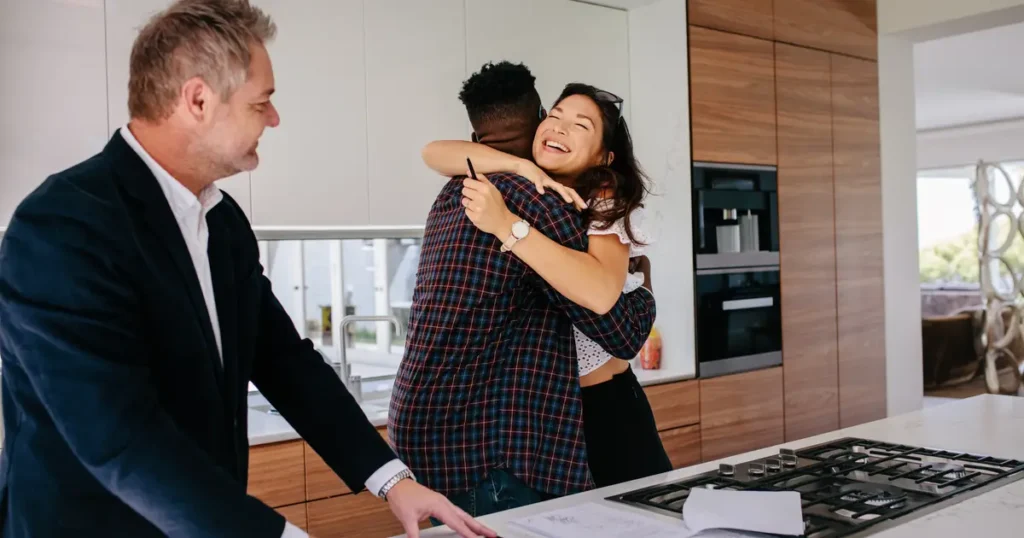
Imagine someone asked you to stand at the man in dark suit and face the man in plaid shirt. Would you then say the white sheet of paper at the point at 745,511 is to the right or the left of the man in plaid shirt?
right

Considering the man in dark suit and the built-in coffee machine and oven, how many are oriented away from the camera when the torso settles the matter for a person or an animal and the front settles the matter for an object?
0

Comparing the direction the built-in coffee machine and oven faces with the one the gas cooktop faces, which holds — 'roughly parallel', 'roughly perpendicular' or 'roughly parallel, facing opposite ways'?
roughly parallel, facing opposite ways

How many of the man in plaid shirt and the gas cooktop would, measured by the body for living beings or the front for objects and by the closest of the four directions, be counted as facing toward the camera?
0

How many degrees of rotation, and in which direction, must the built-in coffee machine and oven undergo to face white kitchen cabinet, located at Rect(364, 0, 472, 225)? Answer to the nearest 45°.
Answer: approximately 90° to its right

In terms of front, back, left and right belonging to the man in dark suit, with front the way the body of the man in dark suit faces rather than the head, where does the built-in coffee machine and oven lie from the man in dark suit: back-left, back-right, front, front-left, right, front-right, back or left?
left

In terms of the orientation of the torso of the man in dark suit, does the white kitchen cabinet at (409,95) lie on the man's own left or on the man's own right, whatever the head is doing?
on the man's own left

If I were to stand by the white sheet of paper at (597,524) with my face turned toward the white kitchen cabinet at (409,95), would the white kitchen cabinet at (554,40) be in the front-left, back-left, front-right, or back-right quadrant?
front-right

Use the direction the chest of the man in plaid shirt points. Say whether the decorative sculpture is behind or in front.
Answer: in front

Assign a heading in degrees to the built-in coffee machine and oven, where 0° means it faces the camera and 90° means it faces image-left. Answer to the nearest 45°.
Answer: approximately 315°

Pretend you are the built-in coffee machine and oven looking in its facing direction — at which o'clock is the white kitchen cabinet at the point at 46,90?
The white kitchen cabinet is roughly at 3 o'clock from the built-in coffee machine and oven.

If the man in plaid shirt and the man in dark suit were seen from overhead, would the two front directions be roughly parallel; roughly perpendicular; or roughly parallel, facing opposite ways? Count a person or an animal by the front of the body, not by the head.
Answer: roughly perpendicular

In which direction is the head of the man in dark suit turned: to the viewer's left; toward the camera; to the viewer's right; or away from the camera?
to the viewer's right

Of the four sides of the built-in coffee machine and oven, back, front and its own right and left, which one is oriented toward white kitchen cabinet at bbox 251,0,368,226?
right
